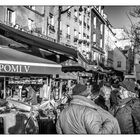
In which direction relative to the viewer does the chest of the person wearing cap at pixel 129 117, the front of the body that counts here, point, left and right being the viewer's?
facing away from the viewer and to the left of the viewer

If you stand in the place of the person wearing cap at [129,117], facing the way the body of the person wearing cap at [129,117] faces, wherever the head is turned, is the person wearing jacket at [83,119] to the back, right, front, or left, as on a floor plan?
front

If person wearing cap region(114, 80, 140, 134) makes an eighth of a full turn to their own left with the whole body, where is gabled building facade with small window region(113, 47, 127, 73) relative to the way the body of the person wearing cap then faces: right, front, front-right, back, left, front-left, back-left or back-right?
back
